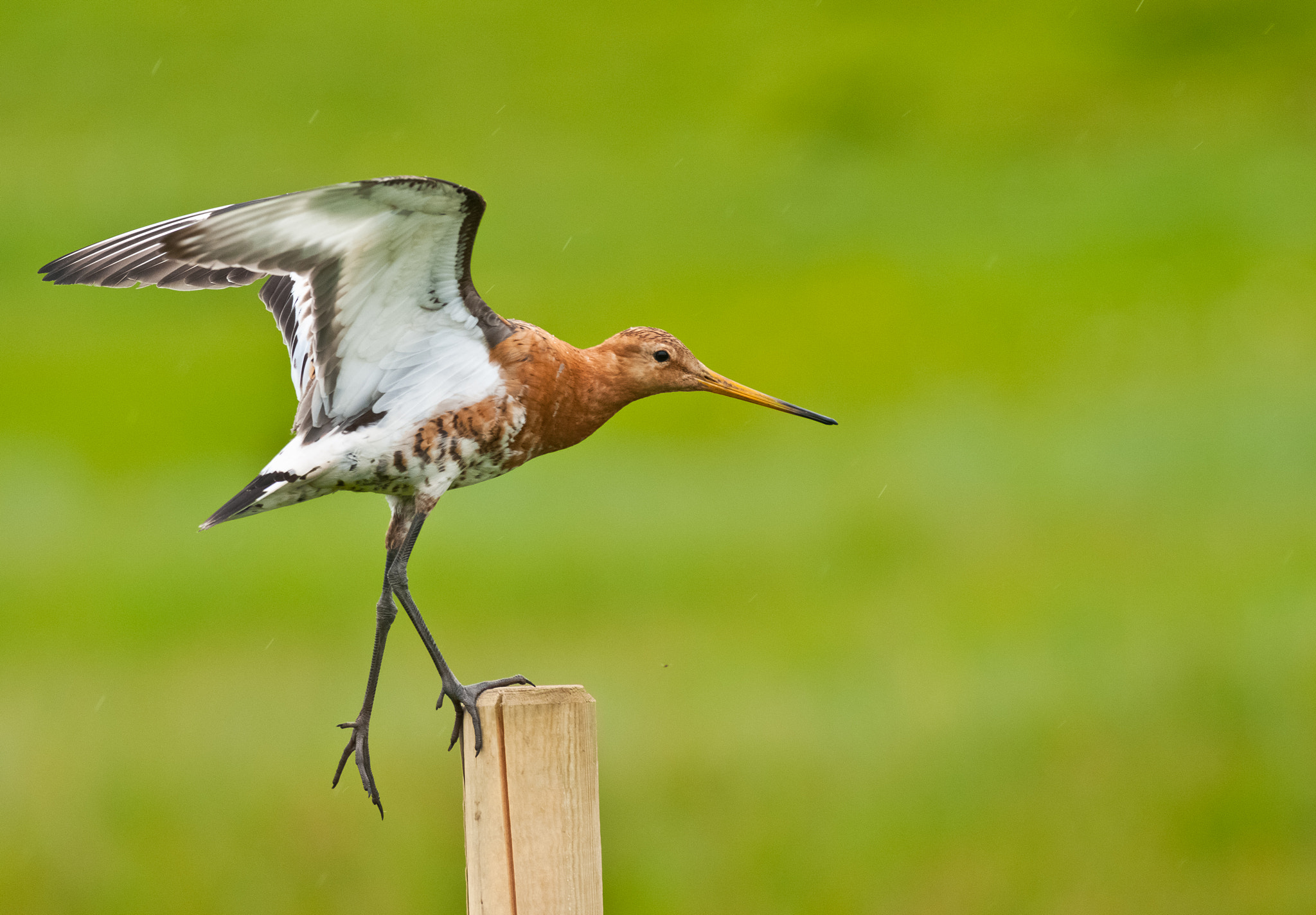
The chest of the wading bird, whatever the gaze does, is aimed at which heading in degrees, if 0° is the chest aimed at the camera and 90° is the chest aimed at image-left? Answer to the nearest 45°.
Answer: approximately 270°
